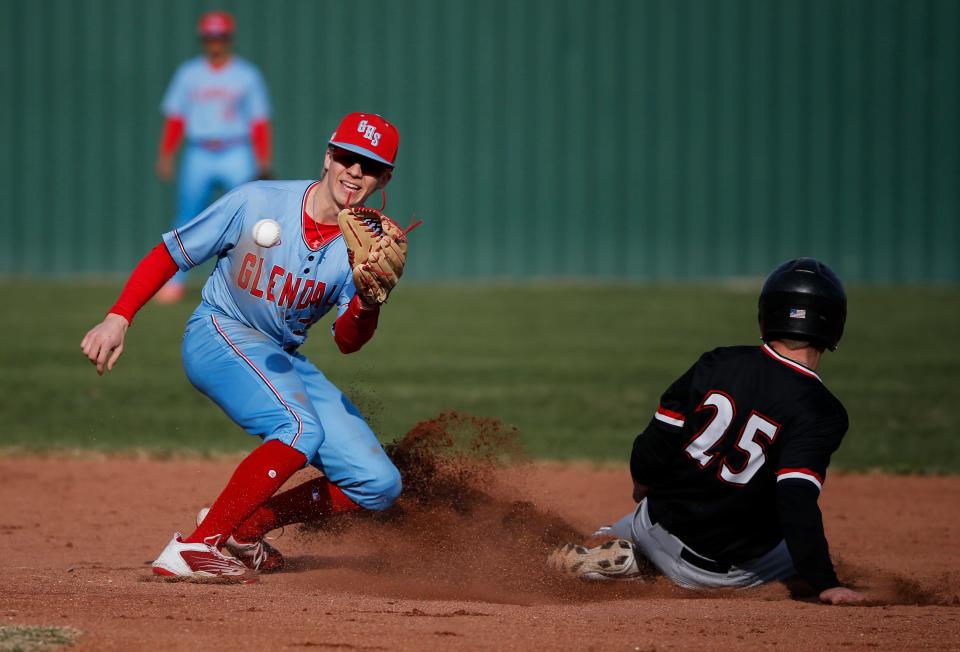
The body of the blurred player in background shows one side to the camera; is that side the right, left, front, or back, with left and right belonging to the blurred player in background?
front

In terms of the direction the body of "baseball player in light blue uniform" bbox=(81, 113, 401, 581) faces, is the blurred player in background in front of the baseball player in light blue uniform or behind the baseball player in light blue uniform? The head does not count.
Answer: behind

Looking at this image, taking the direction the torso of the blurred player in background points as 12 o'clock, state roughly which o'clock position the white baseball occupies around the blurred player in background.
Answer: The white baseball is roughly at 12 o'clock from the blurred player in background.

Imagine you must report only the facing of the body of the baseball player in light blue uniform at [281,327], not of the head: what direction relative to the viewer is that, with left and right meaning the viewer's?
facing the viewer and to the right of the viewer

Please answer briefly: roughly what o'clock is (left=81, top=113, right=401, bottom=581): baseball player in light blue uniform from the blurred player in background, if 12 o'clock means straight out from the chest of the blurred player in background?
The baseball player in light blue uniform is roughly at 12 o'clock from the blurred player in background.

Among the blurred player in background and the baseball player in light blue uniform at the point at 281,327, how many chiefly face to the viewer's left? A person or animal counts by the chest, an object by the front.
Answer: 0

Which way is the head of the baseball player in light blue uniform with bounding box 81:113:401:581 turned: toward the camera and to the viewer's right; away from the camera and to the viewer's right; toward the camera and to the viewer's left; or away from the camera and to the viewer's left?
toward the camera and to the viewer's right
